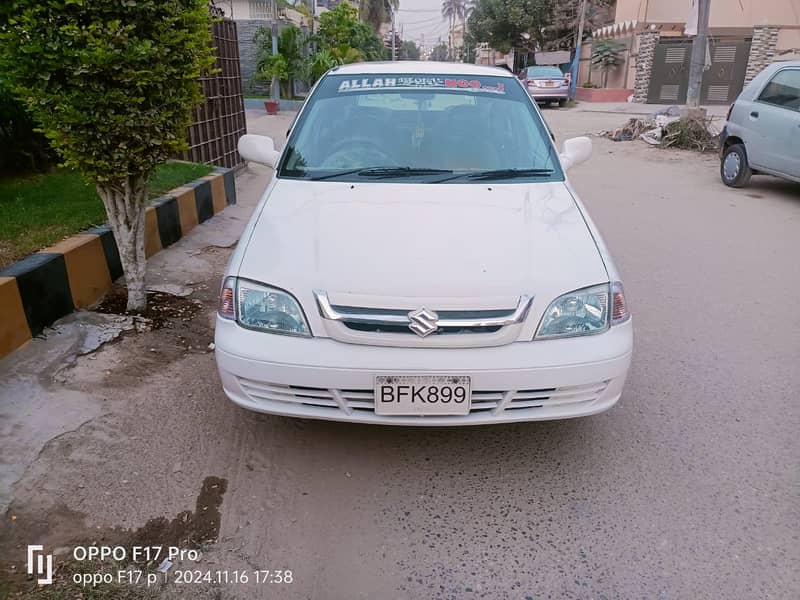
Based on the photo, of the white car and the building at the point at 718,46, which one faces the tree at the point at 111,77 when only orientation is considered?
the building

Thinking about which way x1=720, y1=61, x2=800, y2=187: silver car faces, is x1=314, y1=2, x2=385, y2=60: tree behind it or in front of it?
behind

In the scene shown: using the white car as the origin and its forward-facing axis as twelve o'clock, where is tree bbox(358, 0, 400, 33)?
The tree is roughly at 6 o'clock from the white car.

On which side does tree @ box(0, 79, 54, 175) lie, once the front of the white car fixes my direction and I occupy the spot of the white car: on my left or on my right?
on my right

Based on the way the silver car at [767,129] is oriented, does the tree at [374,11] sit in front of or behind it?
behind

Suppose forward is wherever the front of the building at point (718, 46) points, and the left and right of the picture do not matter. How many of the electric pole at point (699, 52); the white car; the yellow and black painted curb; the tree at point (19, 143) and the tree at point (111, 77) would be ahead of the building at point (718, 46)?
5

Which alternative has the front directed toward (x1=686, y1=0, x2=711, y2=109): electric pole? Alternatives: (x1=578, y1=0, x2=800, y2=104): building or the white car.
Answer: the building

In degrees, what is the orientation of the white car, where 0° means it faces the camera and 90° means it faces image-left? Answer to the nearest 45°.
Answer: approximately 0°
